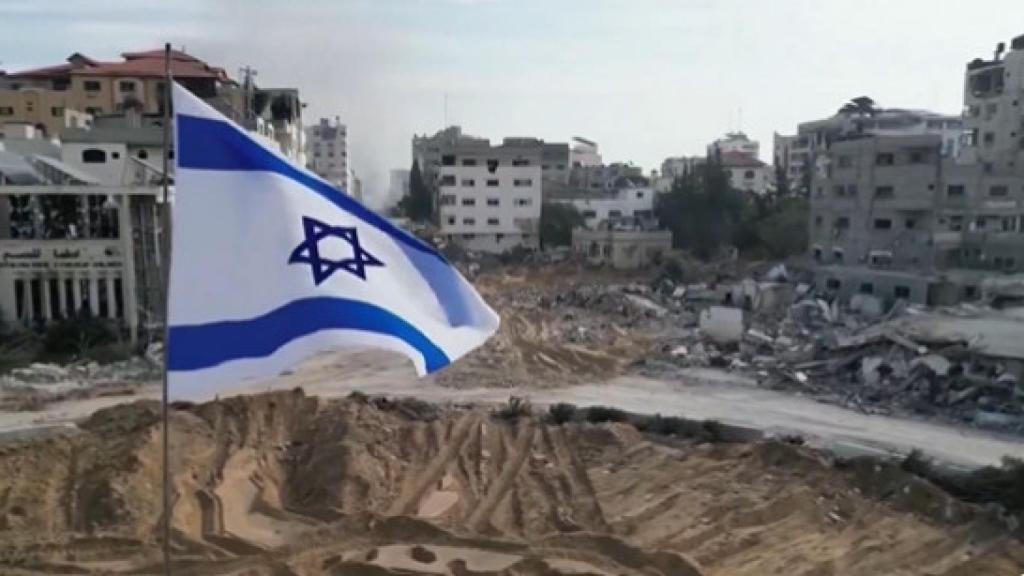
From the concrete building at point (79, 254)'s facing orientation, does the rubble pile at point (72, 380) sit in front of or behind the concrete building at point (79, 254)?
in front

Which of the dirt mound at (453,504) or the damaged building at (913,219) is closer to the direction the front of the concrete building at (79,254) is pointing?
the dirt mound

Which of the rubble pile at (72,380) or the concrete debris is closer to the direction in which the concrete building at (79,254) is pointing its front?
the rubble pile

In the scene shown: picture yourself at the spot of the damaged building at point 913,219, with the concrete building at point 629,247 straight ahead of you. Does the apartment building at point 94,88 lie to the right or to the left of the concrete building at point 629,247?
left

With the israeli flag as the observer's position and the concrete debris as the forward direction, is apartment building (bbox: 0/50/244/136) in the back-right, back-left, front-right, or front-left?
front-left

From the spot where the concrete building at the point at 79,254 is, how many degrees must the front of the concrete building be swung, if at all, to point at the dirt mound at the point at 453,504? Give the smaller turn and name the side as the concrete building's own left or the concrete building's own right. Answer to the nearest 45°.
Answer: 0° — it already faces it

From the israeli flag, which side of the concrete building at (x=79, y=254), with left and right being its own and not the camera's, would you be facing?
front

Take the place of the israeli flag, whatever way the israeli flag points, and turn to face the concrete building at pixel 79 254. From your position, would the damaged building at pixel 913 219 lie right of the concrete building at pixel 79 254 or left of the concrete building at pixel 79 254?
right

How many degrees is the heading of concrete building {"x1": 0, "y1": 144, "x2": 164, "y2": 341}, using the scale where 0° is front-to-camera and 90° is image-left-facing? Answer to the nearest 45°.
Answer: approximately 0°

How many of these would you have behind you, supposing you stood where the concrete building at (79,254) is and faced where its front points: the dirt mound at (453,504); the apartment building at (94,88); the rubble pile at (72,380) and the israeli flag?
1

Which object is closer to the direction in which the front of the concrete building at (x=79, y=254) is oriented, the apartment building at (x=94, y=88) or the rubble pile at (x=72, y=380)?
the rubble pile

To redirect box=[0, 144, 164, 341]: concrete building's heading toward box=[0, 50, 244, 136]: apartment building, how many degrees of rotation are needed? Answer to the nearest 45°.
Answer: approximately 180°

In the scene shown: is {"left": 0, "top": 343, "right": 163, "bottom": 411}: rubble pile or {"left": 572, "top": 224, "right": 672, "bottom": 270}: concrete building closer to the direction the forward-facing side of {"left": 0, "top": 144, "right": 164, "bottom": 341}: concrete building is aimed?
the rubble pile

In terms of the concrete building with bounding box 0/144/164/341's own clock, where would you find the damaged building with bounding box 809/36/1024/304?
The damaged building is roughly at 9 o'clock from the concrete building.

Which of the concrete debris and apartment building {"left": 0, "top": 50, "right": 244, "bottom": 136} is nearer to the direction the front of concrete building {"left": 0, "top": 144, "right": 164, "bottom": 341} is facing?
the concrete debris
